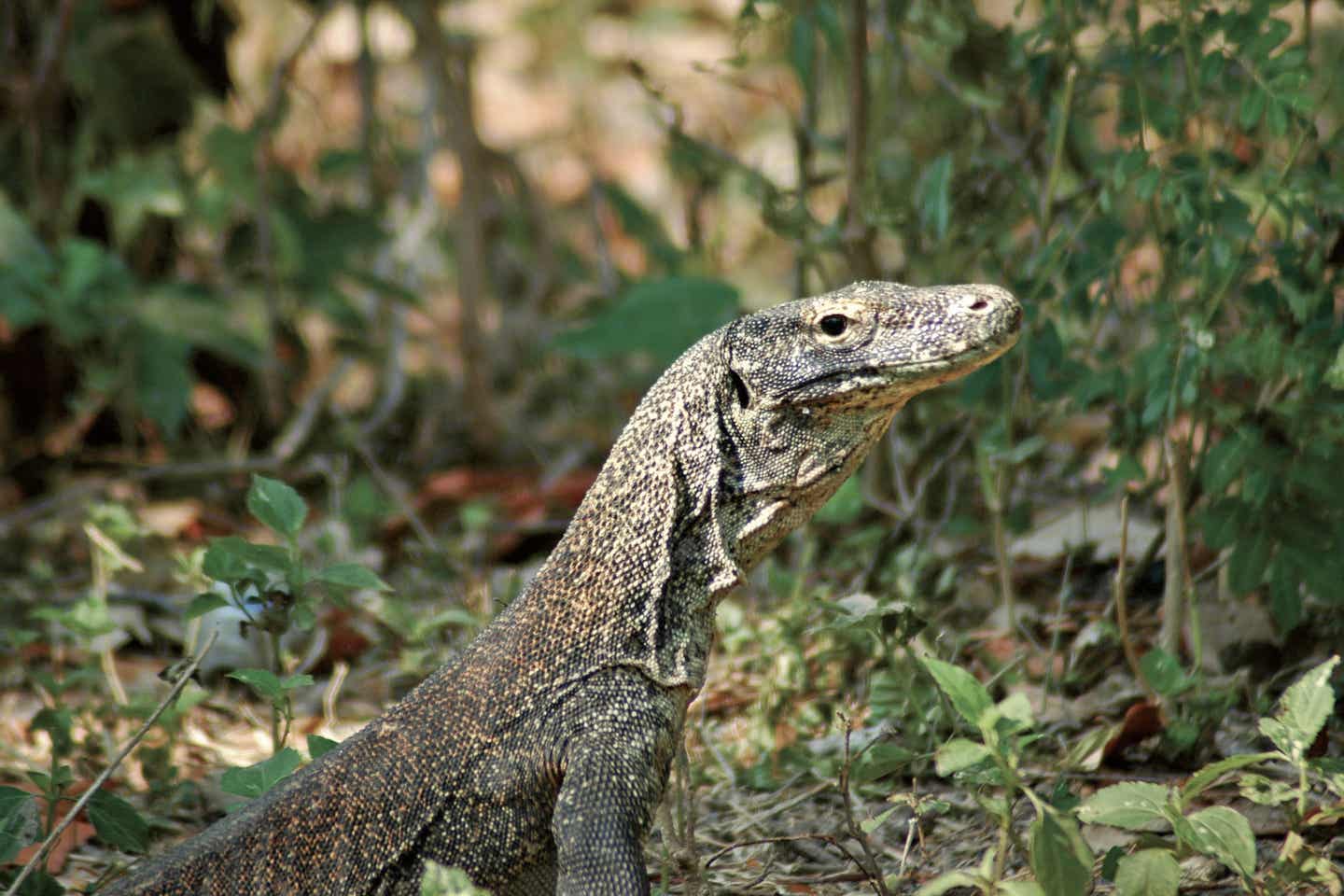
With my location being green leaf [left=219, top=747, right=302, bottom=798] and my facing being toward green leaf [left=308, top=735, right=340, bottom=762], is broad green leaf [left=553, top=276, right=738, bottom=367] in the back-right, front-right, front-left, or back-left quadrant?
front-left

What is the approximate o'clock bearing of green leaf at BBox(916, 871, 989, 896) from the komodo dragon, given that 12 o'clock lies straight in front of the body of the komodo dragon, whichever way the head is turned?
The green leaf is roughly at 2 o'clock from the komodo dragon.

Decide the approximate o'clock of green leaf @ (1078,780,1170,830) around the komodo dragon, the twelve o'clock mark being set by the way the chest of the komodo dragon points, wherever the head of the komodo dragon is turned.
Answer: The green leaf is roughly at 1 o'clock from the komodo dragon.

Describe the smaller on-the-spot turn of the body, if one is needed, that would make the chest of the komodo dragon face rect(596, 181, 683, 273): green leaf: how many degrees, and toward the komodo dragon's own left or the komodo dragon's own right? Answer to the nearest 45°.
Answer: approximately 90° to the komodo dragon's own left

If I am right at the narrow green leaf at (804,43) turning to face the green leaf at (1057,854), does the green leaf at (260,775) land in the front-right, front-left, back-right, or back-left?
front-right

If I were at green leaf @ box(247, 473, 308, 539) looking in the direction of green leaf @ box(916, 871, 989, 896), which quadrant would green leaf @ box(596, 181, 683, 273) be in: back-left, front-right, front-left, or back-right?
back-left

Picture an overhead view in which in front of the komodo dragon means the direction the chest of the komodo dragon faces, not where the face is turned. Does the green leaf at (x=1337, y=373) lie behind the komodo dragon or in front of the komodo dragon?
in front

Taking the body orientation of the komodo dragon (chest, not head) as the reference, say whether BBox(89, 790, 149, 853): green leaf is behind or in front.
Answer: behind

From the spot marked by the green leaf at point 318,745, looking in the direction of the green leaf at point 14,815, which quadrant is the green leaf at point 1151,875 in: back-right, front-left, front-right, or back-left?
back-left

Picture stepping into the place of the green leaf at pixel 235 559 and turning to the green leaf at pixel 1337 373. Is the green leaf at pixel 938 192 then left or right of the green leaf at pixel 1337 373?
left

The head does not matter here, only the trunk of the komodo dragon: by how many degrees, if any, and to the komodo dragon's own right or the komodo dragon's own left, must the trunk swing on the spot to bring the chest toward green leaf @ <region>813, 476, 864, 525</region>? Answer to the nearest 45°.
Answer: approximately 45° to the komodo dragon's own left

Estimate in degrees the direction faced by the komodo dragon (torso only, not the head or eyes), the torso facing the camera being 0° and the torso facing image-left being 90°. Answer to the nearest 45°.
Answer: approximately 270°

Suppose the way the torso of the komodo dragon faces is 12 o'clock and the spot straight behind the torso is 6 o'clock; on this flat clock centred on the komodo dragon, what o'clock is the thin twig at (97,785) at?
The thin twig is roughly at 6 o'clock from the komodo dragon.

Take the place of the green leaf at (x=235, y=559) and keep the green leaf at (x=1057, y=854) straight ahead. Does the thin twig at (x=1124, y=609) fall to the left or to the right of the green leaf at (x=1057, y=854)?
left

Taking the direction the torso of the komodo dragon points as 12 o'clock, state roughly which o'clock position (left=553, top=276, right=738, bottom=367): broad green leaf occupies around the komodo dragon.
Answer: The broad green leaf is roughly at 9 o'clock from the komodo dragon.

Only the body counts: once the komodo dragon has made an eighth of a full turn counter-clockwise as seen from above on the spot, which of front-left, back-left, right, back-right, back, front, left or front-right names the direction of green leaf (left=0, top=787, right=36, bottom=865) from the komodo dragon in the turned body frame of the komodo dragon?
back-left

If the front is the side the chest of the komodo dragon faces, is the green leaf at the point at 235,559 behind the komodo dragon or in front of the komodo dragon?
behind
